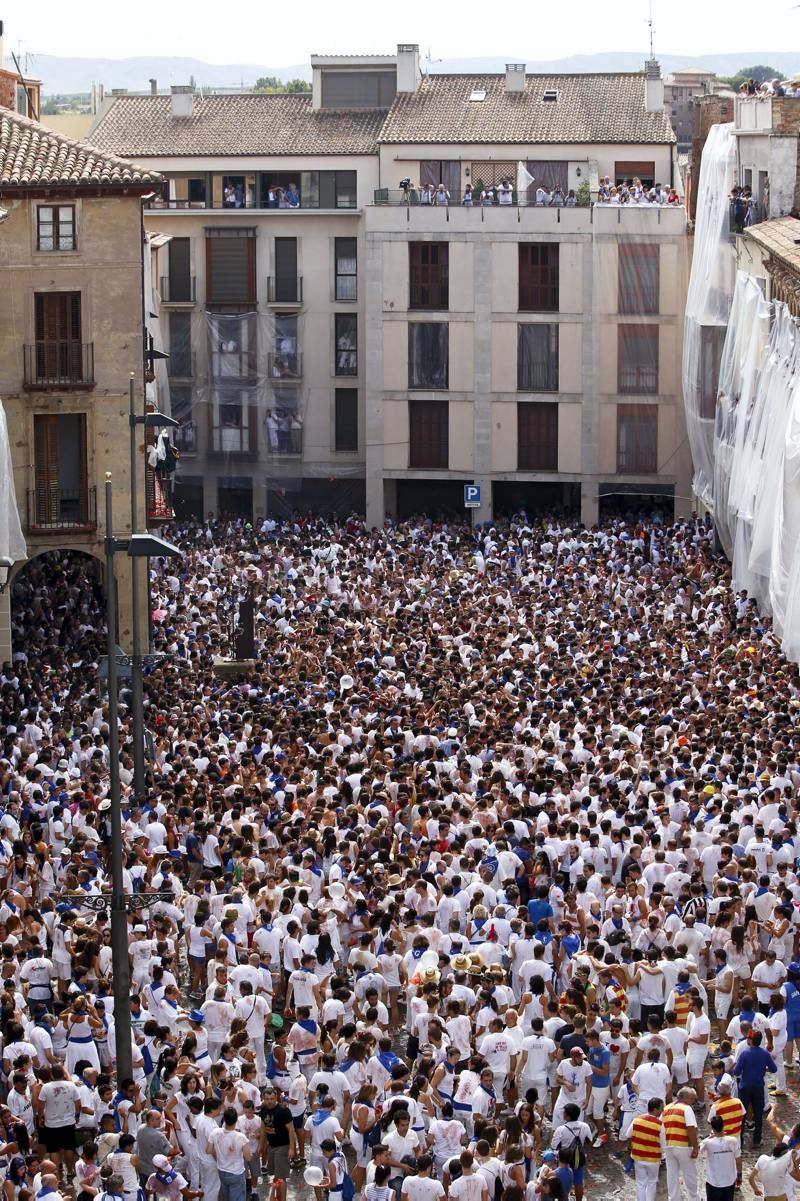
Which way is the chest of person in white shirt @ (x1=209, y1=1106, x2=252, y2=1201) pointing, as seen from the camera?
away from the camera

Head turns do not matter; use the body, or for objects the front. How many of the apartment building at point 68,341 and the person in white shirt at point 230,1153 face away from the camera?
1

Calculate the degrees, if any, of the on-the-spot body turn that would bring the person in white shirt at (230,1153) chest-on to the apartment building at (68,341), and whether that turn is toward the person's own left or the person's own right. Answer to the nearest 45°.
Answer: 0° — they already face it

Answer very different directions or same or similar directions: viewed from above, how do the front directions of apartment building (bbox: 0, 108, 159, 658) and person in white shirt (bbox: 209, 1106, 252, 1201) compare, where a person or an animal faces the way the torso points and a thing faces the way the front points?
very different directions

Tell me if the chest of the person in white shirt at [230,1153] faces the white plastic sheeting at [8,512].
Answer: yes
